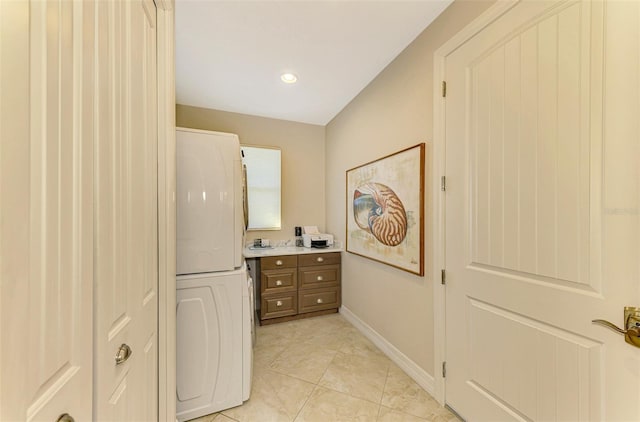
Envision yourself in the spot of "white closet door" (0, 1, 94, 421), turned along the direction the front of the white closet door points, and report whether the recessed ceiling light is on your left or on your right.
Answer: on your left

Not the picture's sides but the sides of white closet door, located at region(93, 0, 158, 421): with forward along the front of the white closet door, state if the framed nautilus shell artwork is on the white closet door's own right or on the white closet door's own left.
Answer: on the white closet door's own left

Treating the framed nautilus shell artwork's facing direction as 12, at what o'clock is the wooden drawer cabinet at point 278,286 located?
The wooden drawer cabinet is roughly at 2 o'clock from the framed nautilus shell artwork.

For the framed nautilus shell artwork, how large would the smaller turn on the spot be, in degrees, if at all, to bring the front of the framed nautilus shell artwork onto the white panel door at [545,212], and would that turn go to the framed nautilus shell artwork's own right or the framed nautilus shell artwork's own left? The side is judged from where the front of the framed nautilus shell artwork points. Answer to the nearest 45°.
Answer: approximately 90° to the framed nautilus shell artwork's own left

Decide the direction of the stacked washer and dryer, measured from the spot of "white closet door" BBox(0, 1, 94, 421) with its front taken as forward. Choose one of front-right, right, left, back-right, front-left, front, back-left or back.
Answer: left

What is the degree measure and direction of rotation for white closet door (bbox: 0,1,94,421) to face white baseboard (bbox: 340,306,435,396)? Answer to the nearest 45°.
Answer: approximately 45° to its left

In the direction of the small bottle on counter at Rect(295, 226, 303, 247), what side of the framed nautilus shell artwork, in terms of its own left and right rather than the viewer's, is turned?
right

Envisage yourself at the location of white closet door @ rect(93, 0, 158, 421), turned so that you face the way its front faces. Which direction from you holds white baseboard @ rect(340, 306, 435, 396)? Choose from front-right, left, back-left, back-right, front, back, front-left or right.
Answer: front-left

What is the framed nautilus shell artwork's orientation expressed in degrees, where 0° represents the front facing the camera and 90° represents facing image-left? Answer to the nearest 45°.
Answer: approximately 45°

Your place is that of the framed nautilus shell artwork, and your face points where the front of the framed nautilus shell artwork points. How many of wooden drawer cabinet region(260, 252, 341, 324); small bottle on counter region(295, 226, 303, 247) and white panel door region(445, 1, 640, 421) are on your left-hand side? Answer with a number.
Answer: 1

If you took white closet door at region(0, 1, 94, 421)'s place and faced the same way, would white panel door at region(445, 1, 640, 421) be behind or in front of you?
in front

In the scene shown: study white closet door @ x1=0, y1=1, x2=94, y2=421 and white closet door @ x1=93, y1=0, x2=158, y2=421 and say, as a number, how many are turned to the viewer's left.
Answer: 0

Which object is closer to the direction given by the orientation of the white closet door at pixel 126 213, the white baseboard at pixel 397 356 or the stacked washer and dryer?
the white baseboard

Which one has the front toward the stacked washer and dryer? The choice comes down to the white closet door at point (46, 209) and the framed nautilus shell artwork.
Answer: the framed nautilus shell artwork

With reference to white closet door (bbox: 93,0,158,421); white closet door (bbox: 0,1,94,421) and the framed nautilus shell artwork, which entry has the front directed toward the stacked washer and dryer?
the framed nautilus shell artwork

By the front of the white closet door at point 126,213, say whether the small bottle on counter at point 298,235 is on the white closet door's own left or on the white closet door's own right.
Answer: on the white closet door's own left

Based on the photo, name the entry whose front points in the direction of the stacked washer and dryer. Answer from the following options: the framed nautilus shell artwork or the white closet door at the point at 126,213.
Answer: the framed nautilus shell artwork
